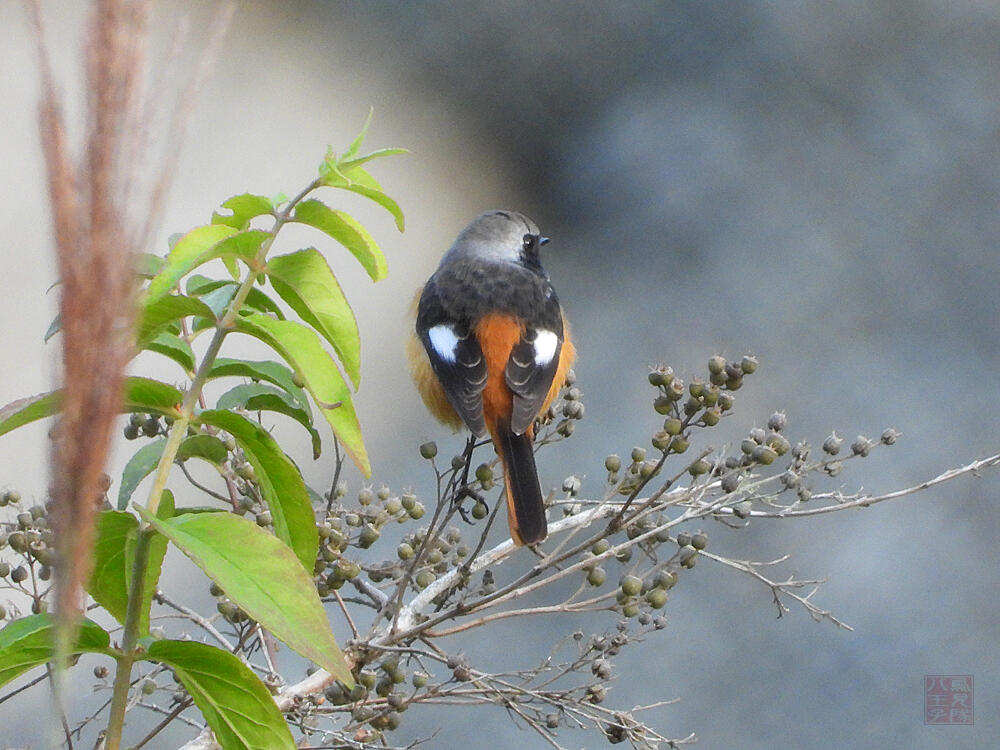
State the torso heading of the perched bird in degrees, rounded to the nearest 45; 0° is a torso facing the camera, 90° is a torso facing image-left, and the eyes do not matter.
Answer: approximately 180°
